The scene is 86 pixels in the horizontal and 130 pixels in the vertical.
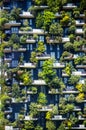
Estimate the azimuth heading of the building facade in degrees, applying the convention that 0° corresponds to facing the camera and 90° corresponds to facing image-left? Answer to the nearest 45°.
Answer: approximately 0°
